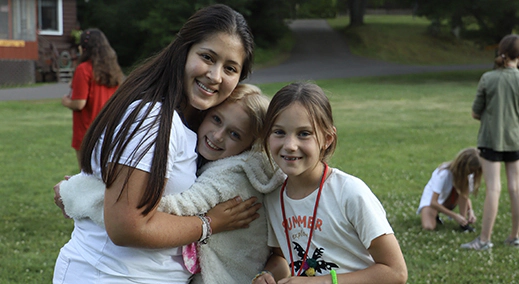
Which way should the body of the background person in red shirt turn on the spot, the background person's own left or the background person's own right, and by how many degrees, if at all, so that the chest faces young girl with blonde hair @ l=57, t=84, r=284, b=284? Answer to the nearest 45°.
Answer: approximately 135° to the background person's own left

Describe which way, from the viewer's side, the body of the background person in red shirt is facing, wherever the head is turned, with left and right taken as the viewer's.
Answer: facing away from the viewer and to the left of the viewer

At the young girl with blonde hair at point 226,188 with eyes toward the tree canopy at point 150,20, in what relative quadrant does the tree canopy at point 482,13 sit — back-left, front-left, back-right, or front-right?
front-right

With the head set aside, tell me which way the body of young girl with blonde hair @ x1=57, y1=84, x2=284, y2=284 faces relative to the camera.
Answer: to the viewer's left

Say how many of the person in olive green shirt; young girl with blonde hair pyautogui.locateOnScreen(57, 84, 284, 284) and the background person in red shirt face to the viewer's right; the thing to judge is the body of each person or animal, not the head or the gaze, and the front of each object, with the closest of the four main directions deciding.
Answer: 0

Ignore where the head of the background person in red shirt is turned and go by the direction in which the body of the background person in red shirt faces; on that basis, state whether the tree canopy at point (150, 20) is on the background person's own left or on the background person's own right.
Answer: on the background person's own right

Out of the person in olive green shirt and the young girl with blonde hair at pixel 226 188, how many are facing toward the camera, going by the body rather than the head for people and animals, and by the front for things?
0

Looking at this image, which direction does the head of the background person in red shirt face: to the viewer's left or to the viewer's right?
to the viewer's left

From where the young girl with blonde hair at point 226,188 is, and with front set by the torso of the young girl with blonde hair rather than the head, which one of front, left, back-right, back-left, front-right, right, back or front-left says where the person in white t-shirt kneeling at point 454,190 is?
back-right
